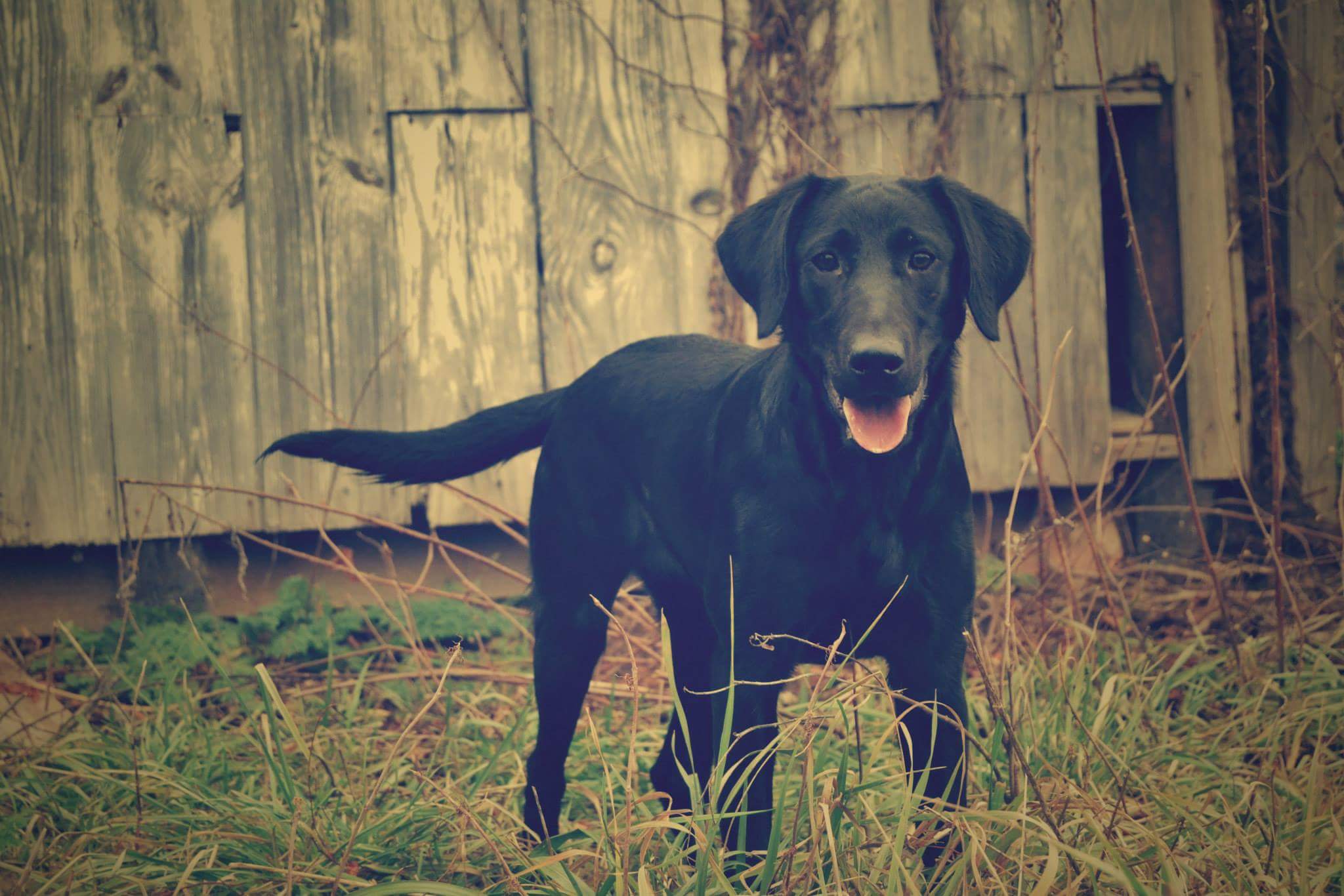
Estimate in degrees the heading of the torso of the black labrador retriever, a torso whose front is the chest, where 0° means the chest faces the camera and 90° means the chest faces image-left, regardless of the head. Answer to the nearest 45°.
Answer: approximately 315°

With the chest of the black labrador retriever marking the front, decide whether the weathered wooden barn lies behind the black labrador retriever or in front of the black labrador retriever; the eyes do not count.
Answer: behind
